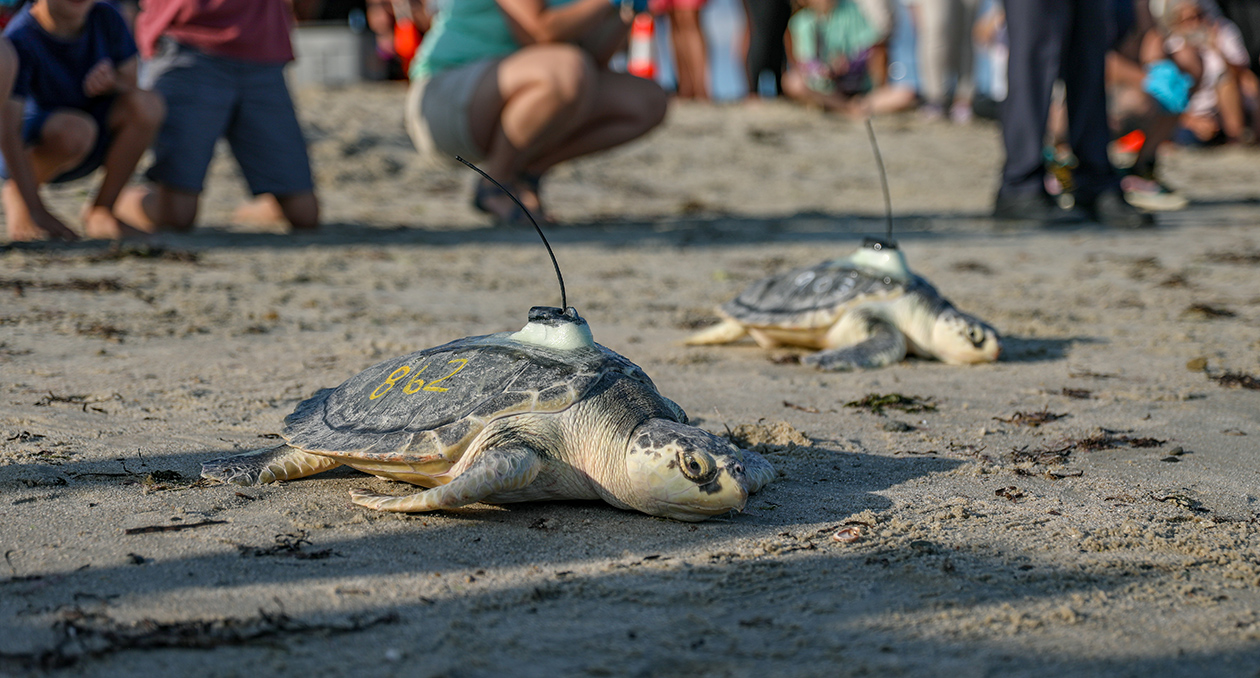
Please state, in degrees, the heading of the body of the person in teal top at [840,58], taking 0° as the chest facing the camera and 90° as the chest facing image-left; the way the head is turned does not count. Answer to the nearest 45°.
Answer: approximately 0°

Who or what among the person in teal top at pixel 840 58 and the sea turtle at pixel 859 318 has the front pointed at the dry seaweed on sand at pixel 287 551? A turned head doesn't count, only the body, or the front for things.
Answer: the person in teal top

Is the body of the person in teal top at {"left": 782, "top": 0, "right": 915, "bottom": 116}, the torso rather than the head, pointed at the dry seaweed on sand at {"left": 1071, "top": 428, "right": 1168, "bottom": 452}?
yes

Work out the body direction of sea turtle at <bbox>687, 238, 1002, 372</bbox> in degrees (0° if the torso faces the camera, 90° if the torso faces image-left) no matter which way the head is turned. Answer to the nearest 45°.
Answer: approximately 270°

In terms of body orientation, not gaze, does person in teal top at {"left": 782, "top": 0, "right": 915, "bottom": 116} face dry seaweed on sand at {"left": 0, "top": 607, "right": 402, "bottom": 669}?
yes

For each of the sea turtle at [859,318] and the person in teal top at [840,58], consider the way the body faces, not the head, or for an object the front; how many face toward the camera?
1

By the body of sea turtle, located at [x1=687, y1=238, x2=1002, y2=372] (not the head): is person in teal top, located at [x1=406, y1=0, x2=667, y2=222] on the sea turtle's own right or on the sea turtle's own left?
on the sea turtle's own left

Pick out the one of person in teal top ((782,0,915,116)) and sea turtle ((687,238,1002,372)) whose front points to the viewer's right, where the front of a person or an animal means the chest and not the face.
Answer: the sea turtle

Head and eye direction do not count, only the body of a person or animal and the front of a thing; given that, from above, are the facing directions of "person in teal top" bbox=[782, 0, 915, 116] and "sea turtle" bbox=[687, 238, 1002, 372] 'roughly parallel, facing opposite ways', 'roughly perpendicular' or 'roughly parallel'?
roughly perpendicular

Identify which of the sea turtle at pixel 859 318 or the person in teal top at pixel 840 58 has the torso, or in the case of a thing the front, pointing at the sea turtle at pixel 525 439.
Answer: the person in teal top

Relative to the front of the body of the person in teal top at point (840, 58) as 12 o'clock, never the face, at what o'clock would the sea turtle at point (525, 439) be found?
The sea turtle is roughly at 12 o'clock from the person in teal top.
